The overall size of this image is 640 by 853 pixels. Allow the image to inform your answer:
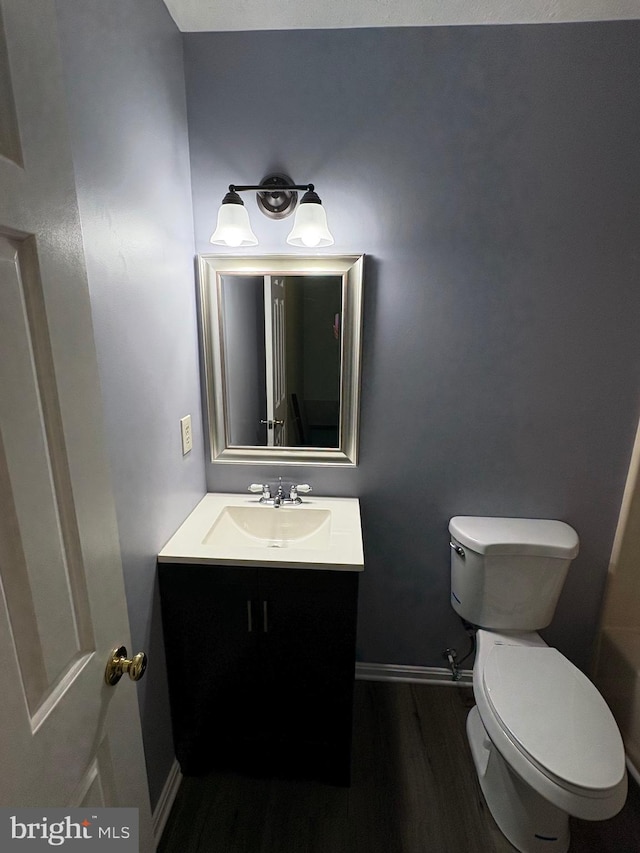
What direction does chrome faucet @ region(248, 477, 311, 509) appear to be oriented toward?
toward the camera

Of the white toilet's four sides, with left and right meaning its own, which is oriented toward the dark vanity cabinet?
right

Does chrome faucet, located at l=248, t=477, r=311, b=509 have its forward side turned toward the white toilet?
no

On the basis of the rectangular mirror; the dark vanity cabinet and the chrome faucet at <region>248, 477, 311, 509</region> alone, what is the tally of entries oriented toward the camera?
3

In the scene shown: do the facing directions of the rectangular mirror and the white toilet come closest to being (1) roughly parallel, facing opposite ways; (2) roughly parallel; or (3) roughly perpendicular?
roughly parallel

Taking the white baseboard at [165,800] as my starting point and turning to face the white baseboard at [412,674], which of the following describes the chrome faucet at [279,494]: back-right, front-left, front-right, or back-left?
front-left

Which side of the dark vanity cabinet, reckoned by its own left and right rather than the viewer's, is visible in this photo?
front

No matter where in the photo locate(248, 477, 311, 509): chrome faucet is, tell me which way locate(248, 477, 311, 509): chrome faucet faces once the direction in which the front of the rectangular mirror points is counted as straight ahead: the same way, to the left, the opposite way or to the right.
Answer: the same way

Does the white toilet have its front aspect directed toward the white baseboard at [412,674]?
no

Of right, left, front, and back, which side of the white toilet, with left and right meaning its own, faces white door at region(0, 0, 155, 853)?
right

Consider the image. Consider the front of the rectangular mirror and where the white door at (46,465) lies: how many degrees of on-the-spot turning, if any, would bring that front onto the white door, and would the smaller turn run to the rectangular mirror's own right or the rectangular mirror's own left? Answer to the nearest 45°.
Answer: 0° — it already faces it

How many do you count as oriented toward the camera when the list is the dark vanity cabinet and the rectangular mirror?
2

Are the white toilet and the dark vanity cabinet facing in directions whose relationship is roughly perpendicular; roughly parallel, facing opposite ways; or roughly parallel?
roughly parallel

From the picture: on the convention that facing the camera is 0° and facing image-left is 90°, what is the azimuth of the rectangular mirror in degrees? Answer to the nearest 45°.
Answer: approximately 0°

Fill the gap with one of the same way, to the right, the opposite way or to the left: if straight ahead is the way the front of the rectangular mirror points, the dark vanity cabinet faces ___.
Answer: the same way
